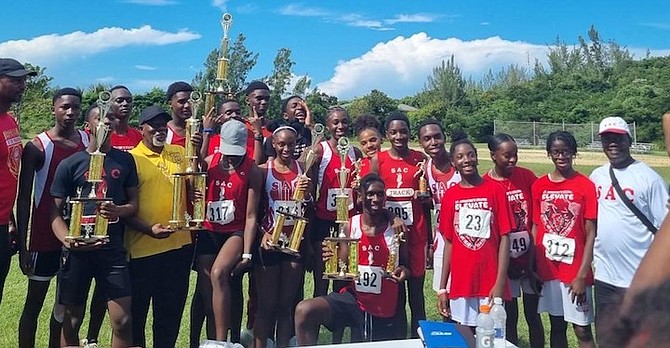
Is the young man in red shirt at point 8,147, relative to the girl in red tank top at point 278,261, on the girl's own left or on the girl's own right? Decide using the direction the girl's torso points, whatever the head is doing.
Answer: on the girl's own right

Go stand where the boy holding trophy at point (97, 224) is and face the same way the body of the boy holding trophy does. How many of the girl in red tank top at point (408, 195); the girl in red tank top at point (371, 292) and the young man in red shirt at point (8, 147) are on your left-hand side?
2

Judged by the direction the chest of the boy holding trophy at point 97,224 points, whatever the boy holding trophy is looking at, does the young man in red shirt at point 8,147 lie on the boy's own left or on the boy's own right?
on the boy's own right

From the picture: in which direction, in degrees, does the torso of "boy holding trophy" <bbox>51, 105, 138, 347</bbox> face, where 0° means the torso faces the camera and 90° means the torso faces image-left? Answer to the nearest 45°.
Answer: approximately 0°

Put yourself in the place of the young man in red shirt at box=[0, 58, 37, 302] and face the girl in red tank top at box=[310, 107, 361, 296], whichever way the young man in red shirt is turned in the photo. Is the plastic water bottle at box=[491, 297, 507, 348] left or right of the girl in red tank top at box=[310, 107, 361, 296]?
right

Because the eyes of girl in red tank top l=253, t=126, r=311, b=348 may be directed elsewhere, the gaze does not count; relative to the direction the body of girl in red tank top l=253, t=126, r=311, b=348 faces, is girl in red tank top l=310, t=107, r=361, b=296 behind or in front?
behind

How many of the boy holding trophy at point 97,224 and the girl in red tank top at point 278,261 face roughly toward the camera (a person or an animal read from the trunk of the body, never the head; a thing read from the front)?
2

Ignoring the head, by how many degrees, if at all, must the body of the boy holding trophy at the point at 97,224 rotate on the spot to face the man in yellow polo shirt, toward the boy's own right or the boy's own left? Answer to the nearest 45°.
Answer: approximately 135° to the boy's own left
